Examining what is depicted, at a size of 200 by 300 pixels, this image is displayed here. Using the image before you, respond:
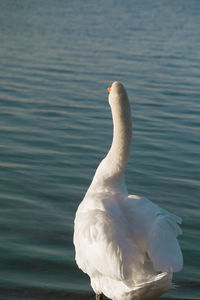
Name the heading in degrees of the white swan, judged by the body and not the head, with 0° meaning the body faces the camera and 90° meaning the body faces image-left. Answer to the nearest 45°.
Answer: approximately 135°
